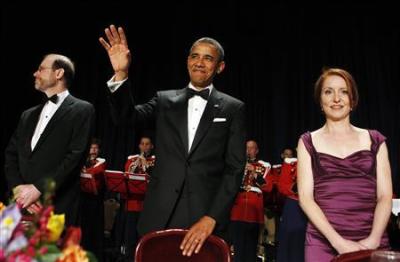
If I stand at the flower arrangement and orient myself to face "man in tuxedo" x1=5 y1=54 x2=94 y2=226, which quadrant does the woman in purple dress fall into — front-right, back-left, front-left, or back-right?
front-right

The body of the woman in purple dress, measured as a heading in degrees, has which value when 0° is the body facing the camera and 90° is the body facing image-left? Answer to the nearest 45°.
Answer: approximately 0°

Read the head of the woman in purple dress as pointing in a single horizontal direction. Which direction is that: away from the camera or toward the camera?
toward the camera

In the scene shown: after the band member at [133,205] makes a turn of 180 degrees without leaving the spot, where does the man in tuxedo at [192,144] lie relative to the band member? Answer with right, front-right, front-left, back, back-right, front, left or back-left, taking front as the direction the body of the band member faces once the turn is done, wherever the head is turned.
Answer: back

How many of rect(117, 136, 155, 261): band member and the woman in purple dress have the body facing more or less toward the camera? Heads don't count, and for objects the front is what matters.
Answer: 2

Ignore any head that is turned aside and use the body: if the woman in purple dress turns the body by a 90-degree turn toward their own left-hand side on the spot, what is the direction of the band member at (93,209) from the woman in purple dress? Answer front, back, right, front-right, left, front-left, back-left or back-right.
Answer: back-left

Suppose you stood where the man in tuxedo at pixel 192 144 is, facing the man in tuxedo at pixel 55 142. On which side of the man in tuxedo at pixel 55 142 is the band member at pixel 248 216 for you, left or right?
right

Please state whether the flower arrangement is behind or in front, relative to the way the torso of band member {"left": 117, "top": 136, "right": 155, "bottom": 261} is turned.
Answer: in front

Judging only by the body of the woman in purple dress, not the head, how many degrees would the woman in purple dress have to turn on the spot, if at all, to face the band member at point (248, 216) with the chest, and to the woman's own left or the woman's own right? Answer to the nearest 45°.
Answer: approximately 180°

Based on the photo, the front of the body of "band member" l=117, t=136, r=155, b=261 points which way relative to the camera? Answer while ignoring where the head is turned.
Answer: toward the camera

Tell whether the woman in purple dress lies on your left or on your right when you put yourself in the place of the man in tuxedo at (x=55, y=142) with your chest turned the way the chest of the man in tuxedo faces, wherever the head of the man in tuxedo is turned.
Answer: on your left

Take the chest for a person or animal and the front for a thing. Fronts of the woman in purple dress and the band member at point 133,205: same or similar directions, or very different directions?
same or similar directions
